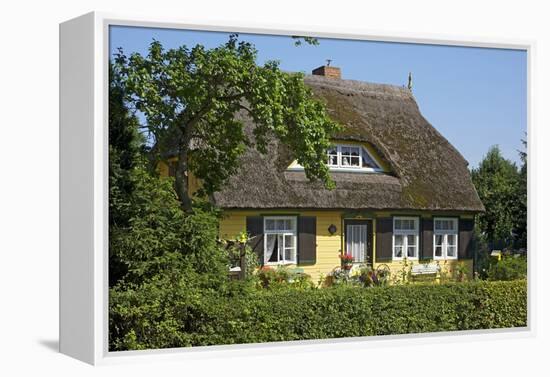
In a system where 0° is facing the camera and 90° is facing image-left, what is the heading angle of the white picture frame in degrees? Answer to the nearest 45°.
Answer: approximately 315°
